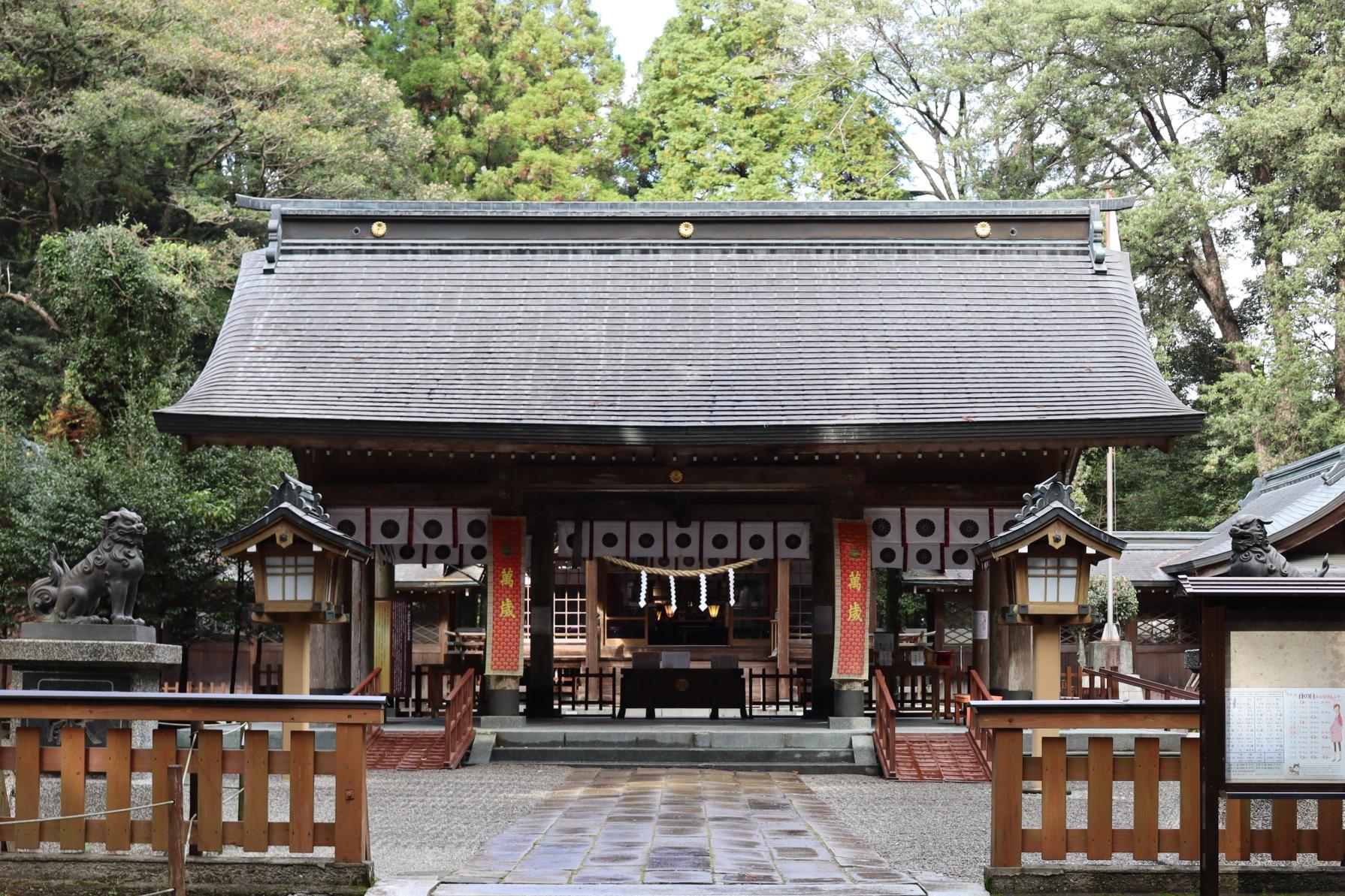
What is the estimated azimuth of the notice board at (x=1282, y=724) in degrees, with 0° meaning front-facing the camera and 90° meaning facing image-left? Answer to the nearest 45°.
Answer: approximately 0°

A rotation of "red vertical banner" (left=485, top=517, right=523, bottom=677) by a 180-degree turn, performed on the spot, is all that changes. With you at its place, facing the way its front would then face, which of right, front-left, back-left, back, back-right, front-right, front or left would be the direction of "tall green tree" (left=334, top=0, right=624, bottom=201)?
front

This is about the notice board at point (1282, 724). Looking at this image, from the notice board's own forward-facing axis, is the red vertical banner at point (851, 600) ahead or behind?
behind

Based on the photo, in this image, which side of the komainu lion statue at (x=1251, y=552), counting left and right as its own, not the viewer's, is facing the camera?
left

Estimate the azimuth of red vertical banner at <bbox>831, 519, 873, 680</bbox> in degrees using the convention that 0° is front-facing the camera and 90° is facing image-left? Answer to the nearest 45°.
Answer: approximately 0°
